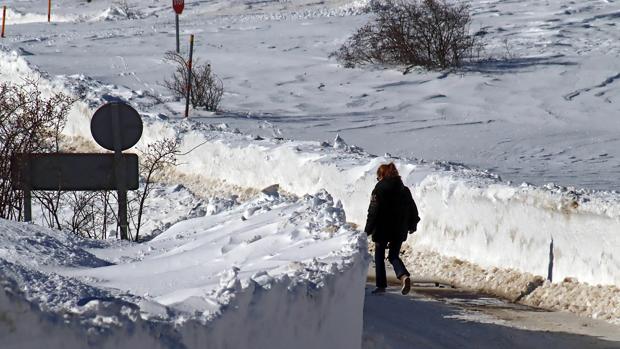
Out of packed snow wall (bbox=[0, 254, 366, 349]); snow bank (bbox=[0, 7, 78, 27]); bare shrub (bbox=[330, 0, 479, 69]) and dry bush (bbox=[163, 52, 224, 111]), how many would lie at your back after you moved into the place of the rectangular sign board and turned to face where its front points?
1

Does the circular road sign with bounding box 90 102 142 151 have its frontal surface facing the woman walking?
no

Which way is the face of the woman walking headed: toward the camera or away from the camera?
away from the camera

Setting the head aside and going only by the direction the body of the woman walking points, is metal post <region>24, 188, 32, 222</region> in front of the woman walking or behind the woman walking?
in front

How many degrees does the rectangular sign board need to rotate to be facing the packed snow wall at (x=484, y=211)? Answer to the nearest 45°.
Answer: approximately 90° to its right

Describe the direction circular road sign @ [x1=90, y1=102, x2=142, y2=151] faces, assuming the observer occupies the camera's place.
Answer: facing away from the viewer

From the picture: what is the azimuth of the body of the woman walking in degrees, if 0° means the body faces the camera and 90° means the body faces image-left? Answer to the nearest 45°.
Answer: approximately 135°

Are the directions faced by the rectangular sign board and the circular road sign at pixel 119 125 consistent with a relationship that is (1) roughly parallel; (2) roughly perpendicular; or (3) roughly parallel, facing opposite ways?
roughly parallel

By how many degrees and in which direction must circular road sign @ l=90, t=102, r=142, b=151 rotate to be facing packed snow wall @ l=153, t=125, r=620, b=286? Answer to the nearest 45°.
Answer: approximately 90° to its right

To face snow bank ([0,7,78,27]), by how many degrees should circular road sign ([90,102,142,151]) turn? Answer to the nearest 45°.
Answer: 0° — it already faces it

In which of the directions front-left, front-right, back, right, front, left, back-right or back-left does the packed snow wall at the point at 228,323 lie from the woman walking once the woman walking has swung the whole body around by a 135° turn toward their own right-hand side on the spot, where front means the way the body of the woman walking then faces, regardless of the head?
right

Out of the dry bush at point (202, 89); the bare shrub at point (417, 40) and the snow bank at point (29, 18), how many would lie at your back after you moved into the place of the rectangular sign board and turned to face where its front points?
0

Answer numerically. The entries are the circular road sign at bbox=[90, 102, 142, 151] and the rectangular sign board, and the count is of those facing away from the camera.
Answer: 2

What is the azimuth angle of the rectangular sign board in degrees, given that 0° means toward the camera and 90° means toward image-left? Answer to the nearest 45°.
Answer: approximately 180°

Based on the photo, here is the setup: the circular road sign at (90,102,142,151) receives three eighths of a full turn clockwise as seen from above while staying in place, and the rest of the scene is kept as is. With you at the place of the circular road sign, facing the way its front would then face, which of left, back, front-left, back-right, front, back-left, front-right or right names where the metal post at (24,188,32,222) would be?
back-right
